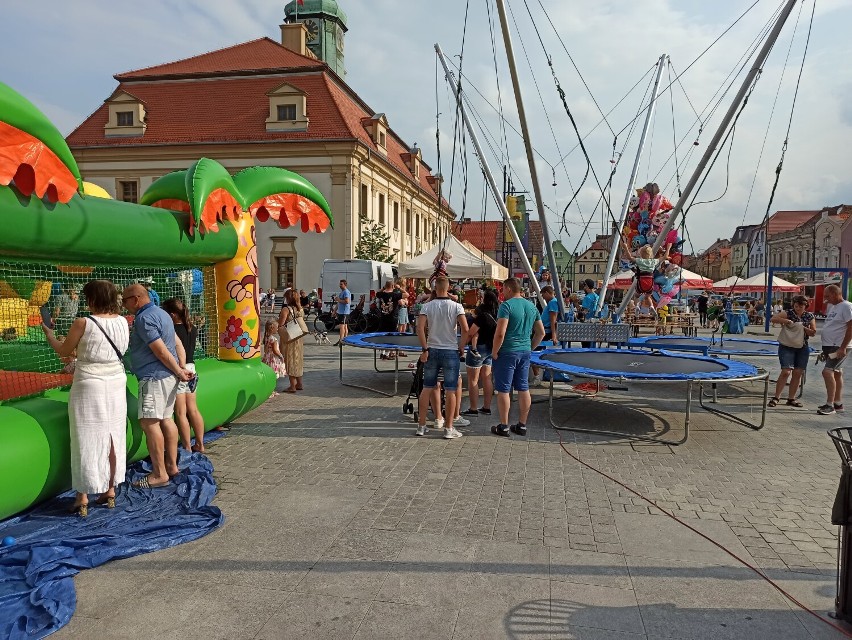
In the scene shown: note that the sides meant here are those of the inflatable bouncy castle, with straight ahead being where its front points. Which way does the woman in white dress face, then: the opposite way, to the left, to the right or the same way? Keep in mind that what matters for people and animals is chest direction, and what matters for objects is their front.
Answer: the opposite way

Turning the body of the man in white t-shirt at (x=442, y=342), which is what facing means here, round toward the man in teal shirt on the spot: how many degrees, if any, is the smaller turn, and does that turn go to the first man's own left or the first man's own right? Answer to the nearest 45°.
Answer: approximately 90° to the first man's own right

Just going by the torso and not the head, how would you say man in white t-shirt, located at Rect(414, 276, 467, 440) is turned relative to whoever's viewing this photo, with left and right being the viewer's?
facing away from the viewer

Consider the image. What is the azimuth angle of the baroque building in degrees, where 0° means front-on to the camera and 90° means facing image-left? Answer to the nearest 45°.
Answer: approximately 270°

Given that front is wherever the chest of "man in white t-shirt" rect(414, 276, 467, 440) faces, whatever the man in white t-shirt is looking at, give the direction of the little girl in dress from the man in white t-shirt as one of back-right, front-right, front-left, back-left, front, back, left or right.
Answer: front-left

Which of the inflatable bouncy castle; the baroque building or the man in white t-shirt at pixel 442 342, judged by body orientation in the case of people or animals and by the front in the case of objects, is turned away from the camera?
the man in white t-shirt

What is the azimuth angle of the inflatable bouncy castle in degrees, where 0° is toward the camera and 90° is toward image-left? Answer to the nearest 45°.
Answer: approximately 315°

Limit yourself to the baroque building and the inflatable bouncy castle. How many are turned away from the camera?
0

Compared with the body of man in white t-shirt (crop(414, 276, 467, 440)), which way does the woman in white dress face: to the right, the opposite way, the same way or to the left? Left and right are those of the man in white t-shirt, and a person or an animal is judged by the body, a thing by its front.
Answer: to the left

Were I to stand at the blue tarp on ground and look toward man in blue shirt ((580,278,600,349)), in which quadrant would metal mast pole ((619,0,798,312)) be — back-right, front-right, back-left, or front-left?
front-right

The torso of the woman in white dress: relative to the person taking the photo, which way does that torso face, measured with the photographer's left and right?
facing away from the viewer and to the left of the viewer

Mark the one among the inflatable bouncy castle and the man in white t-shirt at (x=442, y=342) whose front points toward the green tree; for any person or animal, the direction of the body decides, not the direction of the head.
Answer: the man in white t-shirt

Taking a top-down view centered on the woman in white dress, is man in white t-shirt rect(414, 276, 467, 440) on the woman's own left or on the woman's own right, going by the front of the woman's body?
on the woman's own right

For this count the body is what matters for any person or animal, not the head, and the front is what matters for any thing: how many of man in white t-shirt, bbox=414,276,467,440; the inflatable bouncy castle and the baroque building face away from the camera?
1

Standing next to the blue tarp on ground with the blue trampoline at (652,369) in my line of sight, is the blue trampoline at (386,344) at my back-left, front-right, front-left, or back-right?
front-left

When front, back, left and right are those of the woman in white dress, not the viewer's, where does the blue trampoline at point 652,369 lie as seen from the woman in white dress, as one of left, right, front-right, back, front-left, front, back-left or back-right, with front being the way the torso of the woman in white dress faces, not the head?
back-right
